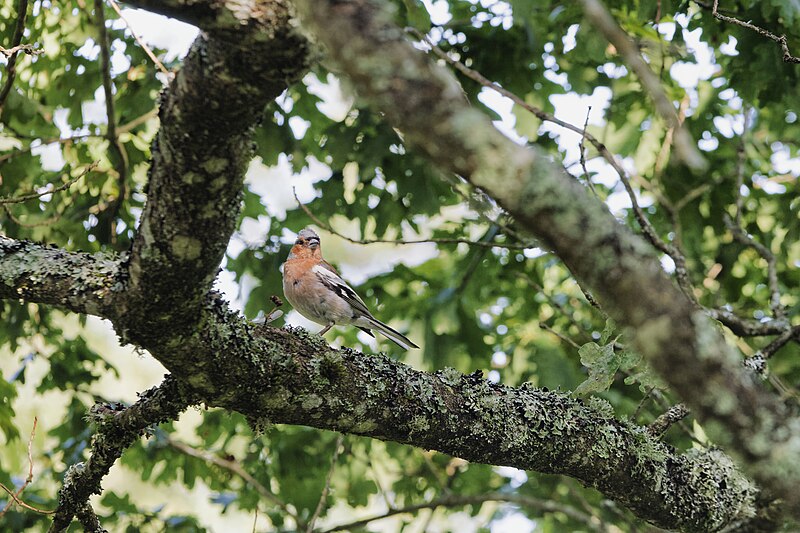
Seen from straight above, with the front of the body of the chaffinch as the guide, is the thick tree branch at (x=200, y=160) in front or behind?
in front

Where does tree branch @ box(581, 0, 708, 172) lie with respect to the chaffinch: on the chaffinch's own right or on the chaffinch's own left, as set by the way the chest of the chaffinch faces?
on the chaffinch's own left

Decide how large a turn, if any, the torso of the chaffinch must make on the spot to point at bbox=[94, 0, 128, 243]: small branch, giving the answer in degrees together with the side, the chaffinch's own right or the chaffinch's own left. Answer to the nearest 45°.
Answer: approximately 45° to the chaffinch's own right

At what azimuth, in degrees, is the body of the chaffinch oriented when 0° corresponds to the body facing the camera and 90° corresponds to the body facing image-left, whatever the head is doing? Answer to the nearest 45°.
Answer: approximately 45°
